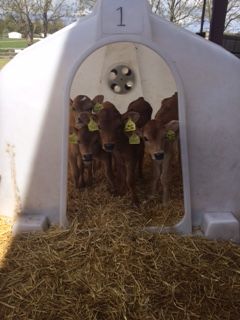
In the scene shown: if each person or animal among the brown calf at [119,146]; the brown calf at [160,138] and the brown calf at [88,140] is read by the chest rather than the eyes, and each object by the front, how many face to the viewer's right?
0

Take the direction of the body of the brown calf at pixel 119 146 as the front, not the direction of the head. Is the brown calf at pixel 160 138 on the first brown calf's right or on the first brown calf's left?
on the first brown calf's left

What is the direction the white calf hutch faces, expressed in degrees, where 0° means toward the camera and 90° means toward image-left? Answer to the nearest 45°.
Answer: approximately 0°

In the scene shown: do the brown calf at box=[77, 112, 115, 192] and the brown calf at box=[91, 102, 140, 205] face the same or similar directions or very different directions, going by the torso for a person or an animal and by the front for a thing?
same or similar directions

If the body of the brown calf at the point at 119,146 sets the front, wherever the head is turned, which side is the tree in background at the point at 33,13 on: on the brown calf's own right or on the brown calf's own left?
on the brown calf's own right

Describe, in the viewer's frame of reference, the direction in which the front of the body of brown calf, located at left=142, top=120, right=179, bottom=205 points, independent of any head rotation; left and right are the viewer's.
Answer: facing the viewer

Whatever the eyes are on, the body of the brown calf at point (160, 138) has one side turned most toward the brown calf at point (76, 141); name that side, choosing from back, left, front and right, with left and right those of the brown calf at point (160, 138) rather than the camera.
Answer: right
